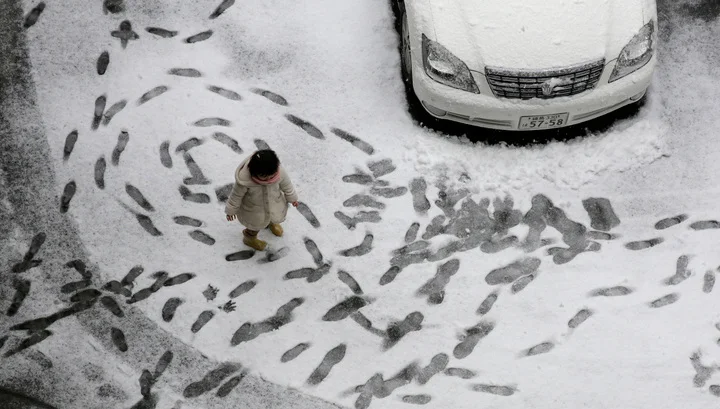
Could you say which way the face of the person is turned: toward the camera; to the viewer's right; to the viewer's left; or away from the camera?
toward the camera

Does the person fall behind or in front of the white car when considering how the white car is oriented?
in front

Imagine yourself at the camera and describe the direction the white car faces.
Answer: facing the viewer
